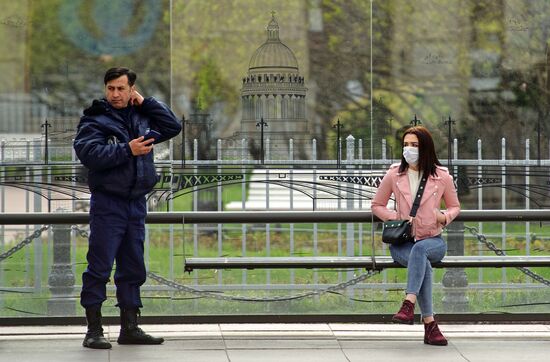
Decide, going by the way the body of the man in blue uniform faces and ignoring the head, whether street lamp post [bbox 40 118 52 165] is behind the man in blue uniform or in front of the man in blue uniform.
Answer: behind

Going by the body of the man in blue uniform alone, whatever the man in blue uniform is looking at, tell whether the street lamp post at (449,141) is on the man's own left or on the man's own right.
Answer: on the man's own left

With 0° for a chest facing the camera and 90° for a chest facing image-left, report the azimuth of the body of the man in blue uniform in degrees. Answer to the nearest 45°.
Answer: approximately 315°

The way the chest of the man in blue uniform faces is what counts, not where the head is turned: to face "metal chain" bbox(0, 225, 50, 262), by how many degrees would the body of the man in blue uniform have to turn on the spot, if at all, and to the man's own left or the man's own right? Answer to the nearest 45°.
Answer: approximately 180°

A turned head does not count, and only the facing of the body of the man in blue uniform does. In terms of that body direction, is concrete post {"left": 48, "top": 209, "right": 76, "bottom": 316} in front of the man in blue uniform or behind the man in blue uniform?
behind
